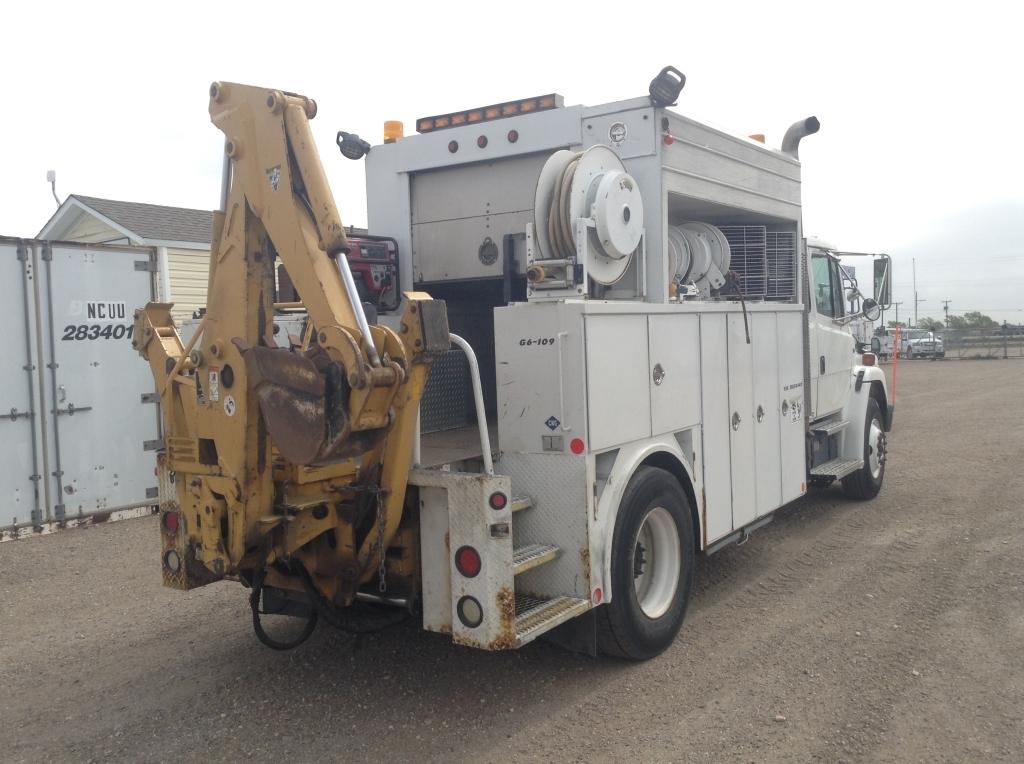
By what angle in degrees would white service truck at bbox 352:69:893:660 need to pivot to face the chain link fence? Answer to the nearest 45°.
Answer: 0° — it already faces it

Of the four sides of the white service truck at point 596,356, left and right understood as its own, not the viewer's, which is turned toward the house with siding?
left

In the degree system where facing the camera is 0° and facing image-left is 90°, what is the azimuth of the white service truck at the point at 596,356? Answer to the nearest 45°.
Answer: approximately 225°

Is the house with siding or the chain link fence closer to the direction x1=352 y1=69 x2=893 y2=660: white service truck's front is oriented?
the chain link fence

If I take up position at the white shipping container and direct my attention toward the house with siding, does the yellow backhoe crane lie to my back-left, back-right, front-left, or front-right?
back-right

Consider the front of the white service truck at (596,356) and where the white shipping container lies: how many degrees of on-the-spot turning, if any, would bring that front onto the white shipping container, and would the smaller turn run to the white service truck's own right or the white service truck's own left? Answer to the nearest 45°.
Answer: approximately 90° to the white service truck's own left
